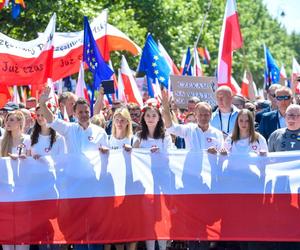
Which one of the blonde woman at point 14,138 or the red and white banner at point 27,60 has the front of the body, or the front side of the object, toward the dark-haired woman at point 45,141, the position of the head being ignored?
the red and white banner

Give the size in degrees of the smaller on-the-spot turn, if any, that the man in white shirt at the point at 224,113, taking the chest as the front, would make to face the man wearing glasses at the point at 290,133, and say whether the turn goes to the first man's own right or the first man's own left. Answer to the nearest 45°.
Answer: approximately 45° to the first man's own left

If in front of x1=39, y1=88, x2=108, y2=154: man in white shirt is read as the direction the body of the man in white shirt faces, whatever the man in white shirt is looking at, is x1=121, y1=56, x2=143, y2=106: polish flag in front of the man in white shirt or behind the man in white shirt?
behind

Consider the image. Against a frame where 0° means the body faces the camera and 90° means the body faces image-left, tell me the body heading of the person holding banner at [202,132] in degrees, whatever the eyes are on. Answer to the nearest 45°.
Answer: approximately 0°

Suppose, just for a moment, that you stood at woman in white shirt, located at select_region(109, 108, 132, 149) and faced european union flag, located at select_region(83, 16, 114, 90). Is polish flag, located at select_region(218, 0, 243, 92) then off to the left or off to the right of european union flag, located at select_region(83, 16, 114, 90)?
right

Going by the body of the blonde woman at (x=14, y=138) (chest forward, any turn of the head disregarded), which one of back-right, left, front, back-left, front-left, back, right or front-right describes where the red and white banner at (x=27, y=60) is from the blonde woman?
back-right

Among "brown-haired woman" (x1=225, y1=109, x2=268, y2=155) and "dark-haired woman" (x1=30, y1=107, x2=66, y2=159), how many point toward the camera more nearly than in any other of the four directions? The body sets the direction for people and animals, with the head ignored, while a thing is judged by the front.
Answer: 2

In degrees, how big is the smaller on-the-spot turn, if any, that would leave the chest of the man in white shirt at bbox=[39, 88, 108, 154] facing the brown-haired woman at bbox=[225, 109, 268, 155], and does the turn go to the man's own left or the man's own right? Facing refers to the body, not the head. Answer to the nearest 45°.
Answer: approximately 90° to the man's own left

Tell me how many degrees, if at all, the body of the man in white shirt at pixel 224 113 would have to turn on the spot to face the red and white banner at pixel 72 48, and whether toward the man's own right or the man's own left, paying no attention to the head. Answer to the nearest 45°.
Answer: approximately 135° to the man's own right
